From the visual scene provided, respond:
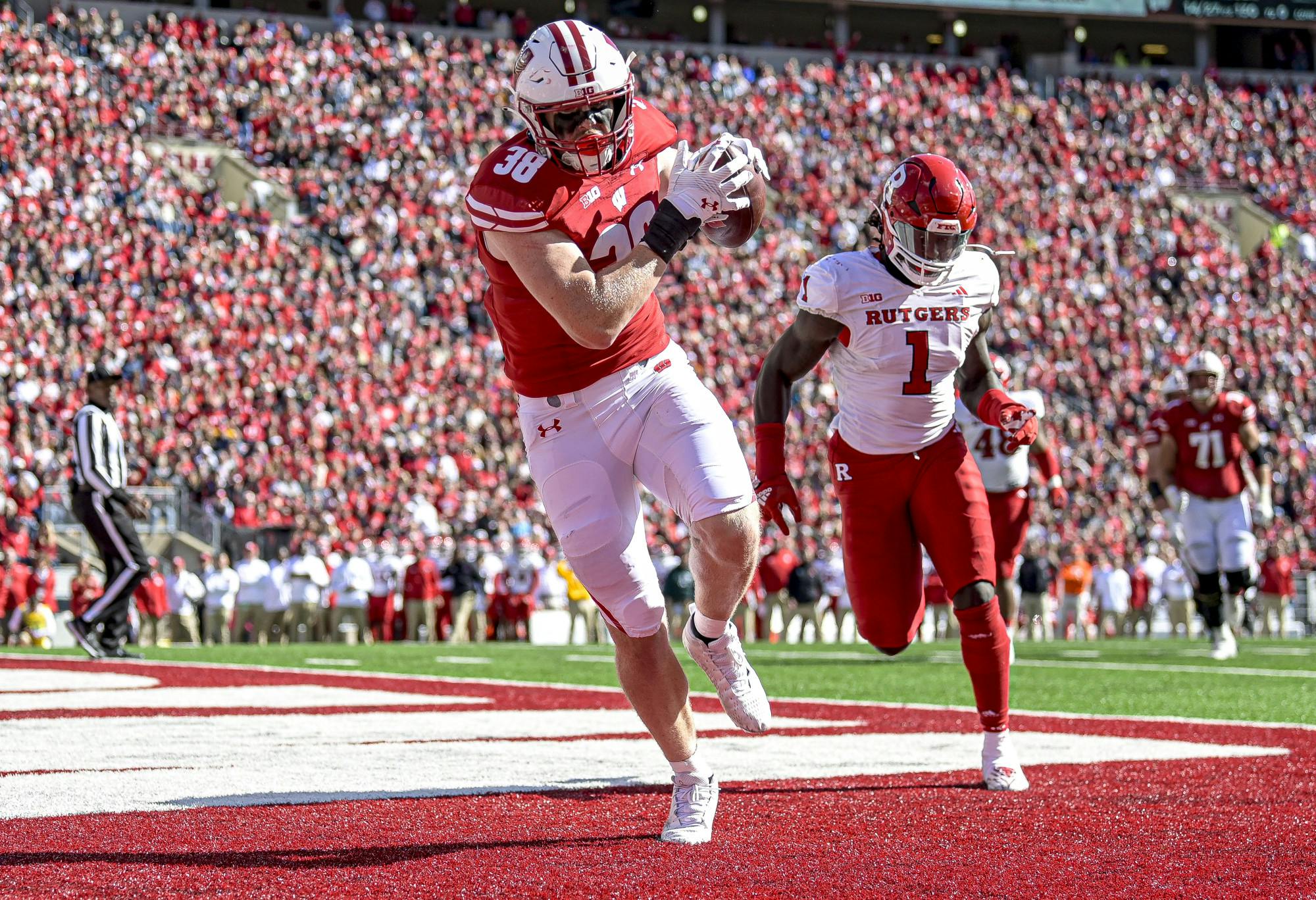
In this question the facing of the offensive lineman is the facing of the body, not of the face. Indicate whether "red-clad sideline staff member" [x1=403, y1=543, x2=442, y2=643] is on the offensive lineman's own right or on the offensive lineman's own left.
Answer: on the offensive lineman's own right

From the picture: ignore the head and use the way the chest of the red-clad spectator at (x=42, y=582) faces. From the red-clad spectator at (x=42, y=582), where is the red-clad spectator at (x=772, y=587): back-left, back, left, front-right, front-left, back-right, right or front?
left

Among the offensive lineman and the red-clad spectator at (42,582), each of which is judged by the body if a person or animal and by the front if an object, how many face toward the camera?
2

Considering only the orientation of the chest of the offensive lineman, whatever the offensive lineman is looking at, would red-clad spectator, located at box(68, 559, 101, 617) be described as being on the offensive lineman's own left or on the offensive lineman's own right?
on the offensive lineman's own right

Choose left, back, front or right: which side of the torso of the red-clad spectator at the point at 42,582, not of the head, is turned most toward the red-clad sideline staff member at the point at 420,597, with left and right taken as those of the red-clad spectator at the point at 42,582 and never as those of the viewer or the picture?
left

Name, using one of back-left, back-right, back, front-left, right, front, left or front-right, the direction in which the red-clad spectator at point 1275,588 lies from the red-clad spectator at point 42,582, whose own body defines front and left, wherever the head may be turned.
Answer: left

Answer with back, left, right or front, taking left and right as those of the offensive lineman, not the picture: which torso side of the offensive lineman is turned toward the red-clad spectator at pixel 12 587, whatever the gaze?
right

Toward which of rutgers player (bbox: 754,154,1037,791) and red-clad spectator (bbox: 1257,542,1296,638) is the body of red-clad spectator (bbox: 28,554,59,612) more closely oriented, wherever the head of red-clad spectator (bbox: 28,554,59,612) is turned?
the rutgers player

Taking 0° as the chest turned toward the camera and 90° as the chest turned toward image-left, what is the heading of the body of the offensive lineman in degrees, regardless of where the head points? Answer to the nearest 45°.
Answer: approximately 0°

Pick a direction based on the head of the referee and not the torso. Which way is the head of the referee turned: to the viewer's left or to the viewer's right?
to the viewer's right

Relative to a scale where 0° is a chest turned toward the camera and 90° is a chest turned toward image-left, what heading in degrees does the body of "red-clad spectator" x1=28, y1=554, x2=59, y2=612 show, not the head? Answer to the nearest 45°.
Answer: approximately 0°

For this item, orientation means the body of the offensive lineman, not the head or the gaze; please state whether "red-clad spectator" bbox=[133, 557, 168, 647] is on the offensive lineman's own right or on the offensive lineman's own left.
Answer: on the offensive lineman's own right
